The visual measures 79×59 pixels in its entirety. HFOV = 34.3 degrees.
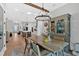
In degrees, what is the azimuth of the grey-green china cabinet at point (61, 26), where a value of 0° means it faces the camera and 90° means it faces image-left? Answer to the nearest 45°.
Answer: approximately 45°
